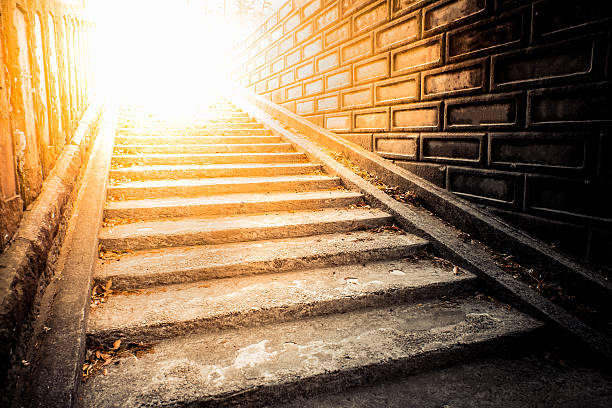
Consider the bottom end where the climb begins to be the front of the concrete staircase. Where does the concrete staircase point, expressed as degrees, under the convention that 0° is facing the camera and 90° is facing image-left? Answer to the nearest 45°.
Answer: approximately 0°

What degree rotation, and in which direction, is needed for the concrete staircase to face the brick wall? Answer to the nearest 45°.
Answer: approximately 135° to its left
